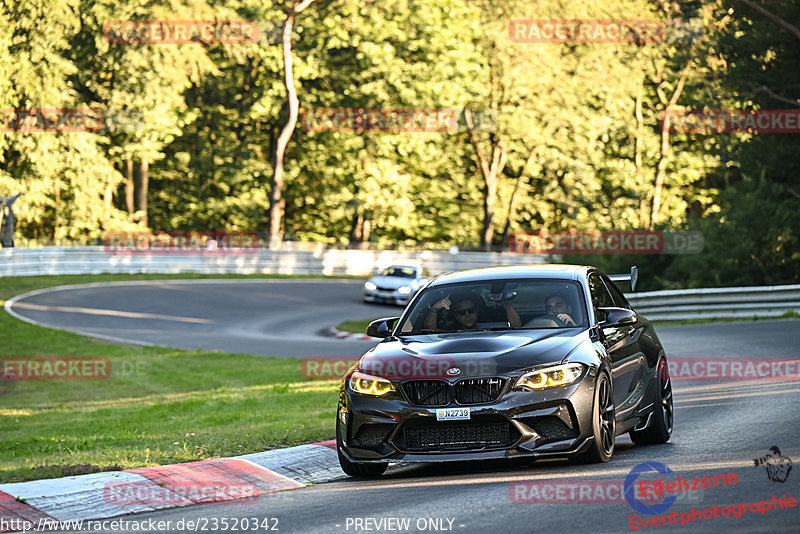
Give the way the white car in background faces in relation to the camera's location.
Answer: facing the viewer and to the left of the viewer

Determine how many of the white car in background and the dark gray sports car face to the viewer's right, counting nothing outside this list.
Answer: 0

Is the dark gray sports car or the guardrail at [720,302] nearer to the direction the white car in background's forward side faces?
the dark gray sports car

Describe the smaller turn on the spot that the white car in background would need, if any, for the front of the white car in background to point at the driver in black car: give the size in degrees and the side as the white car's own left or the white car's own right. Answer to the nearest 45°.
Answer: approximately 45° to the white car's own left

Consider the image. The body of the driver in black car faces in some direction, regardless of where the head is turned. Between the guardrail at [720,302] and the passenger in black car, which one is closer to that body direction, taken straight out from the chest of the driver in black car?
the passenger in black car

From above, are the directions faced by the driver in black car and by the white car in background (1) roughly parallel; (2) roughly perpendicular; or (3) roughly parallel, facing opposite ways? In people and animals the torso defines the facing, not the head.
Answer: roughly parallel

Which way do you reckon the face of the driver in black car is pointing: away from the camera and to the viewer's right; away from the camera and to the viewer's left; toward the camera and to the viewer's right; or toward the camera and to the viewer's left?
toward the camera and to the viewer's left

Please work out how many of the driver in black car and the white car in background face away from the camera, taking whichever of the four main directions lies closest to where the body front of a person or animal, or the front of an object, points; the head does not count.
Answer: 0

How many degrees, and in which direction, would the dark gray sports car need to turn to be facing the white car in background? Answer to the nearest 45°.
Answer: approximately 135° to its right

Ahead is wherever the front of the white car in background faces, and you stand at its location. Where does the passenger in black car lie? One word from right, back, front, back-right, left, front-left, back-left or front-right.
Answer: front-left

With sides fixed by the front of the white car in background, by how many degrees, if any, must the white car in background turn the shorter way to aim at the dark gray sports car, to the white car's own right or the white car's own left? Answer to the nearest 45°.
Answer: approximately 45° to the white car's own left
